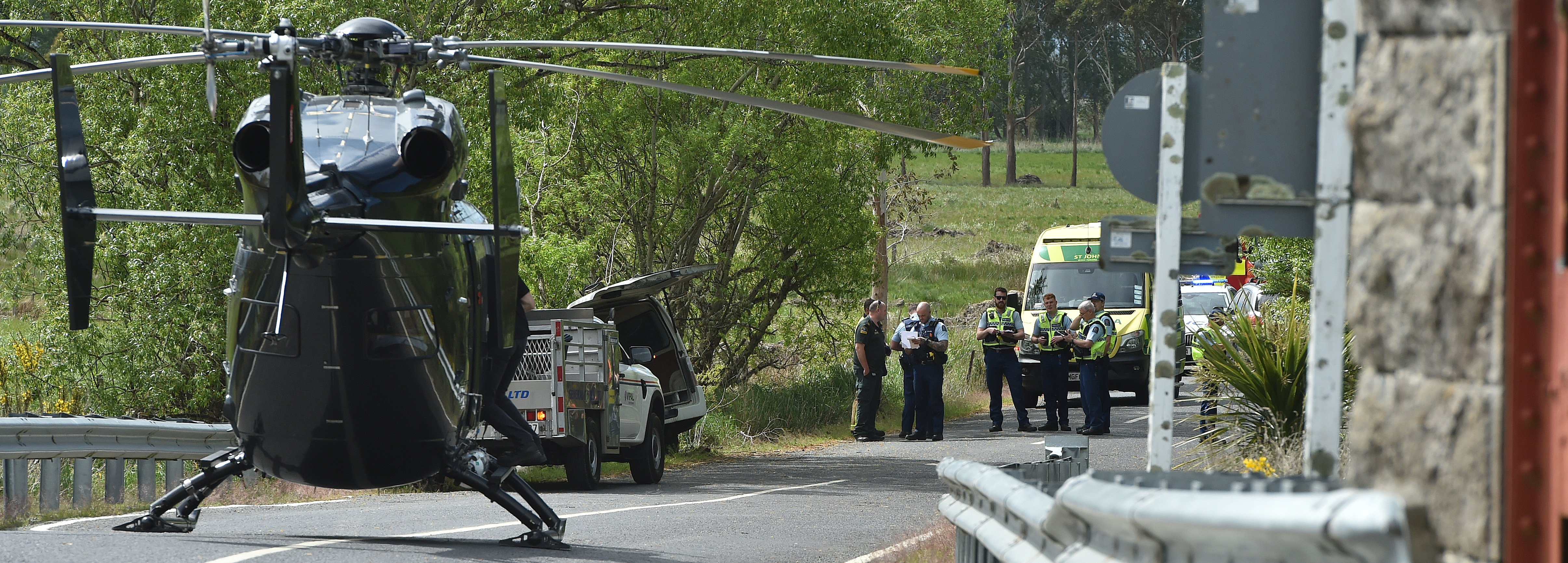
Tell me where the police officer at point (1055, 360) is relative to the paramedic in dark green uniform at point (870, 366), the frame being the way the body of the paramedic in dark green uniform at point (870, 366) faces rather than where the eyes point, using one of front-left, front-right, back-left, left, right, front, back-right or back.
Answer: front

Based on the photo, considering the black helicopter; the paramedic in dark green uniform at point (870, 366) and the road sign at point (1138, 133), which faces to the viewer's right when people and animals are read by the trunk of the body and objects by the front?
the paramedic in dark green uniform

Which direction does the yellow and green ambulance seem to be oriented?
toward the camera

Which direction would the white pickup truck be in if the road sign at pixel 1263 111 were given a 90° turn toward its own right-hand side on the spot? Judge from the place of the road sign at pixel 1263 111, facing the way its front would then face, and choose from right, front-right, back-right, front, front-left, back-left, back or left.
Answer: back-left

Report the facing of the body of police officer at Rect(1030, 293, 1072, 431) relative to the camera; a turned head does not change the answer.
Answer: toward the camera

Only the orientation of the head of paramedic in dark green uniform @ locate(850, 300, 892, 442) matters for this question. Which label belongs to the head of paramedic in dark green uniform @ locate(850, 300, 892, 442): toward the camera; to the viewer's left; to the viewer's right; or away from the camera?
to the viewer's right

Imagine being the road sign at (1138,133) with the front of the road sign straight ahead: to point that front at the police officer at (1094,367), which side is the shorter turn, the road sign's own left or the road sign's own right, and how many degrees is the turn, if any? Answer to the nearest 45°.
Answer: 0° — it already faces them

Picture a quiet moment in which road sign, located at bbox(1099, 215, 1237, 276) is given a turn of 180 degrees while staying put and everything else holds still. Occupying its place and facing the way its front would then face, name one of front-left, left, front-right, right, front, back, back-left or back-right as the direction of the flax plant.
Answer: back

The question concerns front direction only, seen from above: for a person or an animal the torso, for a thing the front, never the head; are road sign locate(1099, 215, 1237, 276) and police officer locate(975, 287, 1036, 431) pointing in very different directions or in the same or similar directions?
very different directions

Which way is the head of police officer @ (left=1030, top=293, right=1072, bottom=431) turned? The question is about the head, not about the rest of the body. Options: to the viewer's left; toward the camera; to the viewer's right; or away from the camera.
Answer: toward the camera

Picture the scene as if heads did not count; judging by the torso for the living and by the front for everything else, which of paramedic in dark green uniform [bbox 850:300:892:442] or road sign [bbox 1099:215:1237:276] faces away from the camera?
the road sign

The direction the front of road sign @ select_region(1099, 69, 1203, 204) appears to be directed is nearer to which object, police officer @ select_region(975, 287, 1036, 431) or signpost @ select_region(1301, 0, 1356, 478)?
the police officer

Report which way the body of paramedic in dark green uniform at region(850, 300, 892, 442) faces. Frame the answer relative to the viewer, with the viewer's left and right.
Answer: facing to the right of the viewer

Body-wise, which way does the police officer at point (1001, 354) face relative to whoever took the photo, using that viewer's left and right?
facing the viewer

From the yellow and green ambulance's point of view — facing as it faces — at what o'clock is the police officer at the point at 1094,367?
The police officer is roughly at 12 o'clock from the yellow and green ambulance.

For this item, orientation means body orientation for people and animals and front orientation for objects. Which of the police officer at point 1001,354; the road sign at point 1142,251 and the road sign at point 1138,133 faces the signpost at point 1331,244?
the police officer

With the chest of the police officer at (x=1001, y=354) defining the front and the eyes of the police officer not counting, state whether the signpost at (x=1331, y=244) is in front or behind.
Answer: in front

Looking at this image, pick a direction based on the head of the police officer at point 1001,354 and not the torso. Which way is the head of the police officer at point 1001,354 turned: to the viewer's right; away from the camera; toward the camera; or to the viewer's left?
toward the camera
